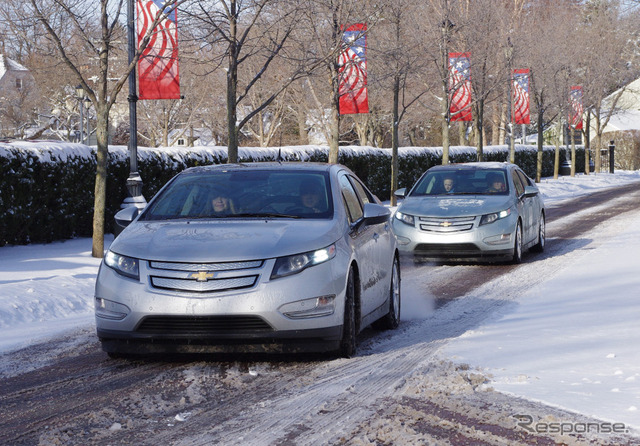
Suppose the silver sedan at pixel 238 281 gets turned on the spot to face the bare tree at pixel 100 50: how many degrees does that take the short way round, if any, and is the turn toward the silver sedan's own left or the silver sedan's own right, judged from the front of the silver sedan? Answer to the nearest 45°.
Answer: approximately 180°

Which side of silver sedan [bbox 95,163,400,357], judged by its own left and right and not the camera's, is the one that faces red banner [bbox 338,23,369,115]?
back

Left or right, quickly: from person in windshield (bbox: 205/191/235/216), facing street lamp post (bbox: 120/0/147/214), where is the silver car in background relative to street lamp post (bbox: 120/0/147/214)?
right

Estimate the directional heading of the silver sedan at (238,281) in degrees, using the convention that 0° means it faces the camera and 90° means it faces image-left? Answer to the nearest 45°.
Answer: approximately 0°

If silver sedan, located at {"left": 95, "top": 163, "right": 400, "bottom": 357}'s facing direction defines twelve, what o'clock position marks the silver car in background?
The silver car in background is roughly at 7 o'clock from the silver sedan.

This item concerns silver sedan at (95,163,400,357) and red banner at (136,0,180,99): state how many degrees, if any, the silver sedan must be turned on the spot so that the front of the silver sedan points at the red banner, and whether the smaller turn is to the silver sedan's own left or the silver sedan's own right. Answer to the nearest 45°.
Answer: approximately 180°

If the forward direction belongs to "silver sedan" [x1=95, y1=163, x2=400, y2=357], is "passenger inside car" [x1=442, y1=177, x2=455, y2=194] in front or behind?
behind

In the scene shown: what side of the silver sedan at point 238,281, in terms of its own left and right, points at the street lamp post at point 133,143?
back

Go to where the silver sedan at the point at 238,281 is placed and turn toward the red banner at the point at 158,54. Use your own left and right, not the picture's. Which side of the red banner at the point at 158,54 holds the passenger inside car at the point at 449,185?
right
